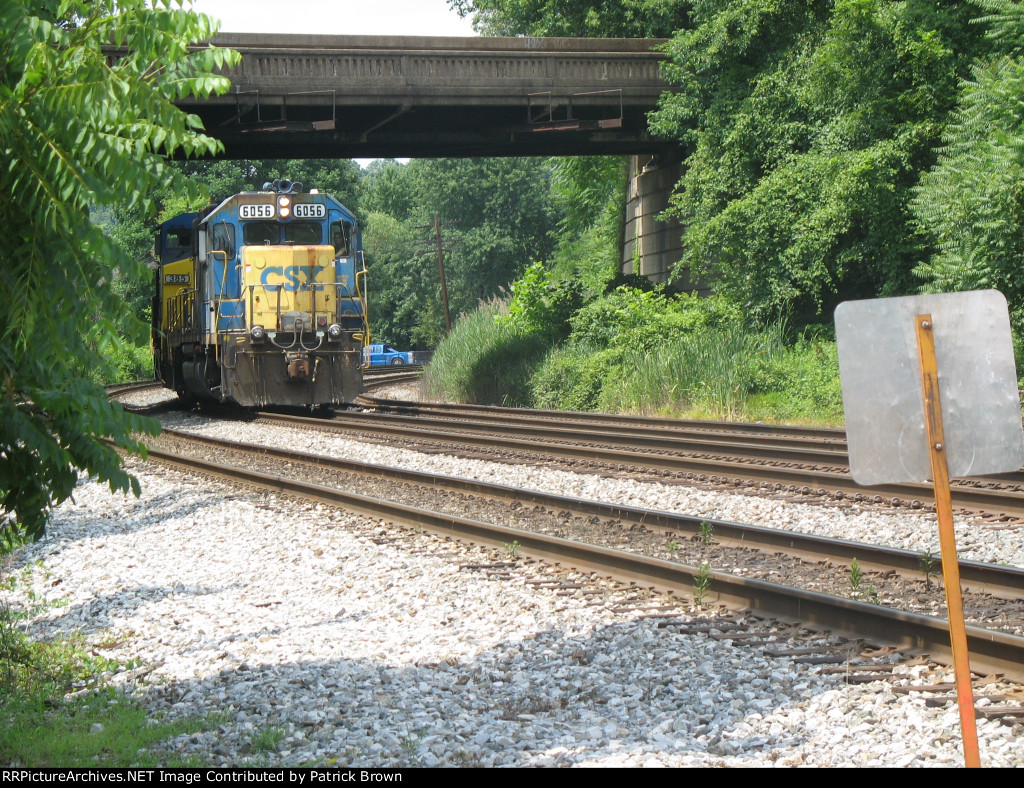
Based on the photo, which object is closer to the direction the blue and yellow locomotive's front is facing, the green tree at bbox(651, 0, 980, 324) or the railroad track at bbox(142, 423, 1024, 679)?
the railroad track

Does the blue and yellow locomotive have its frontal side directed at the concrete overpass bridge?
no

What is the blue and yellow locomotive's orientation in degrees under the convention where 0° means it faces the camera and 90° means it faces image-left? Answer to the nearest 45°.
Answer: approximately 0°

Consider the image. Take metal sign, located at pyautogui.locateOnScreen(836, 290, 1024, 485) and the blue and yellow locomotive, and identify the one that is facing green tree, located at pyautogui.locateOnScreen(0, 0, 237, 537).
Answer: the blue and yellow locomotive

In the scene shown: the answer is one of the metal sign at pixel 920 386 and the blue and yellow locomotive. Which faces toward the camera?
the blue and yellow locomotive

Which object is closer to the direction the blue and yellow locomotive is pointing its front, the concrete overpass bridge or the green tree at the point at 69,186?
the green tree

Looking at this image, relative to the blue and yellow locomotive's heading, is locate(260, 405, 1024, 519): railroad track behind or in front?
in front

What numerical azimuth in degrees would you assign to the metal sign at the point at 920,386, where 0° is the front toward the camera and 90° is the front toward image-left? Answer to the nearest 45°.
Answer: approximately 180°

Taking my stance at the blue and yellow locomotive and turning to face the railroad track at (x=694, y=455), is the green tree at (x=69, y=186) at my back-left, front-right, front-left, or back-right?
front-right

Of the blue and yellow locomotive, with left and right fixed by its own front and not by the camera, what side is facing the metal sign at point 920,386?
front

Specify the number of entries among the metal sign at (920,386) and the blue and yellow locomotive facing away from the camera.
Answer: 1

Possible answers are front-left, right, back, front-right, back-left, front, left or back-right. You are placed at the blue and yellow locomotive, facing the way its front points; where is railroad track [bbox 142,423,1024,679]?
front

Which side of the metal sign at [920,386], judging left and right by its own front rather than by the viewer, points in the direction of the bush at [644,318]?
front
